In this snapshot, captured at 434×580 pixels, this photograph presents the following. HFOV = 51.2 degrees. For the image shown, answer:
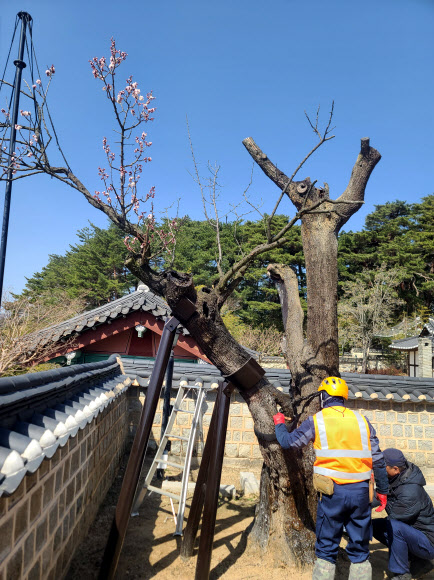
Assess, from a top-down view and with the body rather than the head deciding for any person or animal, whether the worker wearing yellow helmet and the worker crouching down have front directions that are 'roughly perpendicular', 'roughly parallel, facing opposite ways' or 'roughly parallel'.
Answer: roughly perpendicular

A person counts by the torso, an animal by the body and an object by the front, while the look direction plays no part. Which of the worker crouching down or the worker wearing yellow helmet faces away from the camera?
the worker wearing yellow helmet

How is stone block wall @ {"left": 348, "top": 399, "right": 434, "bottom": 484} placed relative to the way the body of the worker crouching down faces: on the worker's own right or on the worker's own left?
on the worker's own right

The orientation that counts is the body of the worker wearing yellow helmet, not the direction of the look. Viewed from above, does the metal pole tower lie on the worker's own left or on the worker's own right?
on the worker's own left

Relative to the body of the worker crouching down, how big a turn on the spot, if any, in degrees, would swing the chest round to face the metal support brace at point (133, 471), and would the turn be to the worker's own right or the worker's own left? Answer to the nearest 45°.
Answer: approximately 45° to the worker's own left

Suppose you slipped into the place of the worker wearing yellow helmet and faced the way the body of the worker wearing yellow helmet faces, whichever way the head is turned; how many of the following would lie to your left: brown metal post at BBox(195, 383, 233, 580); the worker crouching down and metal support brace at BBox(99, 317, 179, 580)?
2

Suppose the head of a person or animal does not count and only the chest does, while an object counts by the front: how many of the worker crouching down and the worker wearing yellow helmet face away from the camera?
1

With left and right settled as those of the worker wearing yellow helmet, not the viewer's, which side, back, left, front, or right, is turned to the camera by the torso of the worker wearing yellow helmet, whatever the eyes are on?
back

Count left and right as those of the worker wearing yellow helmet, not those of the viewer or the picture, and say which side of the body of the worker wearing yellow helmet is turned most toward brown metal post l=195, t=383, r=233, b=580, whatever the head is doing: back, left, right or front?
left

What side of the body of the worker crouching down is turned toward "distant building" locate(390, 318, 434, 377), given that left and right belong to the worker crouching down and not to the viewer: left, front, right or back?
right

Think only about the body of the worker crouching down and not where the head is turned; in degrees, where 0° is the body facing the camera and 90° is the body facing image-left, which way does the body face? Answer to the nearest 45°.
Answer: approximately 90°
